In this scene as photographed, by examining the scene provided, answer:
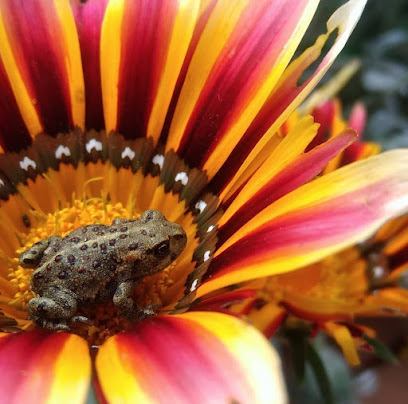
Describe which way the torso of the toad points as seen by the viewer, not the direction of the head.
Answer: to the viewer's right
